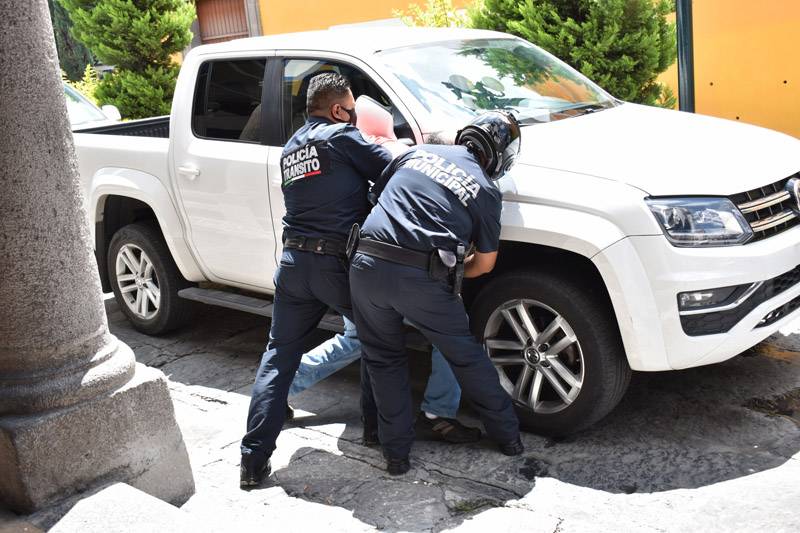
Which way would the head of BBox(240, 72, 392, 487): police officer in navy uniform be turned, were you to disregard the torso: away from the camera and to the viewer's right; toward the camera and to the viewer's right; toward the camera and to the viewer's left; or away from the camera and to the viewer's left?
away from the camera and to the viewer's right

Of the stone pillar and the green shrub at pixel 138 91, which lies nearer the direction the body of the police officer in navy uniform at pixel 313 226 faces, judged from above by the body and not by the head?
the green shrub

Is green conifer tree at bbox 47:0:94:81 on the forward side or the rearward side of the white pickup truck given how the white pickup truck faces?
on the rearward side

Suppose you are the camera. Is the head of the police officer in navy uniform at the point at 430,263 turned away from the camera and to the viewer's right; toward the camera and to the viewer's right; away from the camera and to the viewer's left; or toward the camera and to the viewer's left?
away from the camera and to the viewer's right

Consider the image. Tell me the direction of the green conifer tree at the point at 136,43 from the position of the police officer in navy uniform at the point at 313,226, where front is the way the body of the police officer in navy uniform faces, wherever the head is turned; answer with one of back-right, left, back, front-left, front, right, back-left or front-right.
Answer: front-left

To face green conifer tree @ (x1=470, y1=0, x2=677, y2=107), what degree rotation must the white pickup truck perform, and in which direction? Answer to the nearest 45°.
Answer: approximately 135° to its left

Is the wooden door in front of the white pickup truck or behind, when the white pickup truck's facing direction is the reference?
behind

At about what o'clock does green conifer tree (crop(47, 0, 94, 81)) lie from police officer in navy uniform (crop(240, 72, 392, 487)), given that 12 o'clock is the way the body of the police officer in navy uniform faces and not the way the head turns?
The green conifer tree is roughly at 10 o'clock from the police officer in navy uniform.

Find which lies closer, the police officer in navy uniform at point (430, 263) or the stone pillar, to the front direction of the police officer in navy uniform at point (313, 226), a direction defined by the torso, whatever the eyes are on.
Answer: the police officer in navy uniform

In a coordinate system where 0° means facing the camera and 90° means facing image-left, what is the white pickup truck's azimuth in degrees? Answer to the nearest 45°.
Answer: approximately 315°
